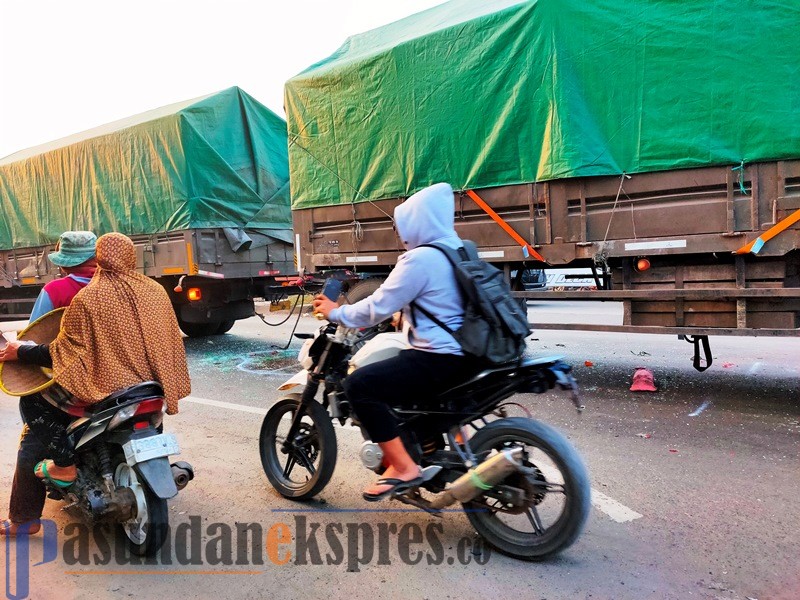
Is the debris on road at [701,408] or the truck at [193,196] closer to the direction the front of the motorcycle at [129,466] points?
the truck

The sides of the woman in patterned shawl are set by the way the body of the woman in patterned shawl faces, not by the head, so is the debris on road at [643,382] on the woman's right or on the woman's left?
on the woman's right

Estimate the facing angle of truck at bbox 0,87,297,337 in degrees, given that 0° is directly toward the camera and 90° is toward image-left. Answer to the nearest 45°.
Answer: approximately 135°

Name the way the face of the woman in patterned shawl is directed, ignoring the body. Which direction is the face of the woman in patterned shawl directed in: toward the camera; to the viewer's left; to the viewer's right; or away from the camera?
away from the camera

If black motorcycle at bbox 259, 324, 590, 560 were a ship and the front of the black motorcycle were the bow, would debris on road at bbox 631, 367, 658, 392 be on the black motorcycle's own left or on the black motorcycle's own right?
on the black motorcycle's own right

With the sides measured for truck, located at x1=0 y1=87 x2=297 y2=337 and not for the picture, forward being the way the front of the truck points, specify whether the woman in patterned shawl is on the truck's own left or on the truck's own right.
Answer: on the truck's own left

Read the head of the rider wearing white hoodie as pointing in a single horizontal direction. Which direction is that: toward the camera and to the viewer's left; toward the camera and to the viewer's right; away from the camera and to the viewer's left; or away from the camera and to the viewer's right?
away from the camera and to the viewer's left

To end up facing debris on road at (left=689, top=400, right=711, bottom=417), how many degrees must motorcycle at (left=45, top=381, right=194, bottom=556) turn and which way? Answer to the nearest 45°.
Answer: approximately 135° to its right

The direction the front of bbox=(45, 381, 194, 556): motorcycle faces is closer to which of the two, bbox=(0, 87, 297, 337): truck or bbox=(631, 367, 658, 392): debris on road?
the truck
